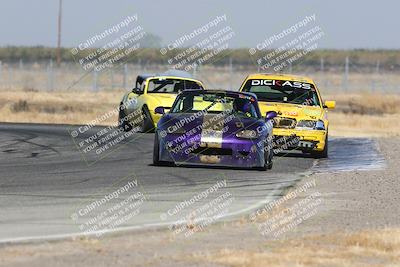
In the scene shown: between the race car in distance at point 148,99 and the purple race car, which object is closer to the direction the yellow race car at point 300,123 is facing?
the purple race car

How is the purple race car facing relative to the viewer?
toward the camera

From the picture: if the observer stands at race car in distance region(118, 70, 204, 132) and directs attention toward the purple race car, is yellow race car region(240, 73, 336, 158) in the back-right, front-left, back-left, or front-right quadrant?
front-left

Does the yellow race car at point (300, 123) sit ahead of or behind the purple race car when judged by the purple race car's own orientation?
behind

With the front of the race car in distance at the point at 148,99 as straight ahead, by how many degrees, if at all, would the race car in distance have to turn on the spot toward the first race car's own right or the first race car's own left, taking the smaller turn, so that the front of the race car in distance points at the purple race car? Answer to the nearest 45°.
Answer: approximately 45° to the first race car's own left

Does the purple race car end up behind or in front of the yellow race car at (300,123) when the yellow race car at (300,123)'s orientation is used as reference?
in front

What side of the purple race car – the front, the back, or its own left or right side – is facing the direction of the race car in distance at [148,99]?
back

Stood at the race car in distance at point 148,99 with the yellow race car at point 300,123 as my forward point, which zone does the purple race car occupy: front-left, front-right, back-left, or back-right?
front-right

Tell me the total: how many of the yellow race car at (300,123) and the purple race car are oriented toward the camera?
2

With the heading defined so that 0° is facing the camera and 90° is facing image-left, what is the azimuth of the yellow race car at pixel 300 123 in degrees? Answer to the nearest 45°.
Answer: approximately 0°

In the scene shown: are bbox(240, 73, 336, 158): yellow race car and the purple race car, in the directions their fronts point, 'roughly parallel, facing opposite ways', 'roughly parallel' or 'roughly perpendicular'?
roughly parallel
